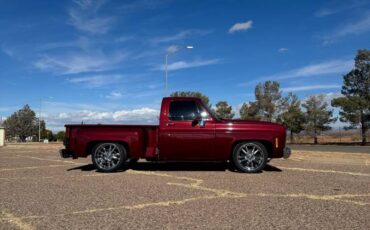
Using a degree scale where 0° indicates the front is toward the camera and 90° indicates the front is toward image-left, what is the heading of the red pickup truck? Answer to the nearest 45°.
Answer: approximately 270°
